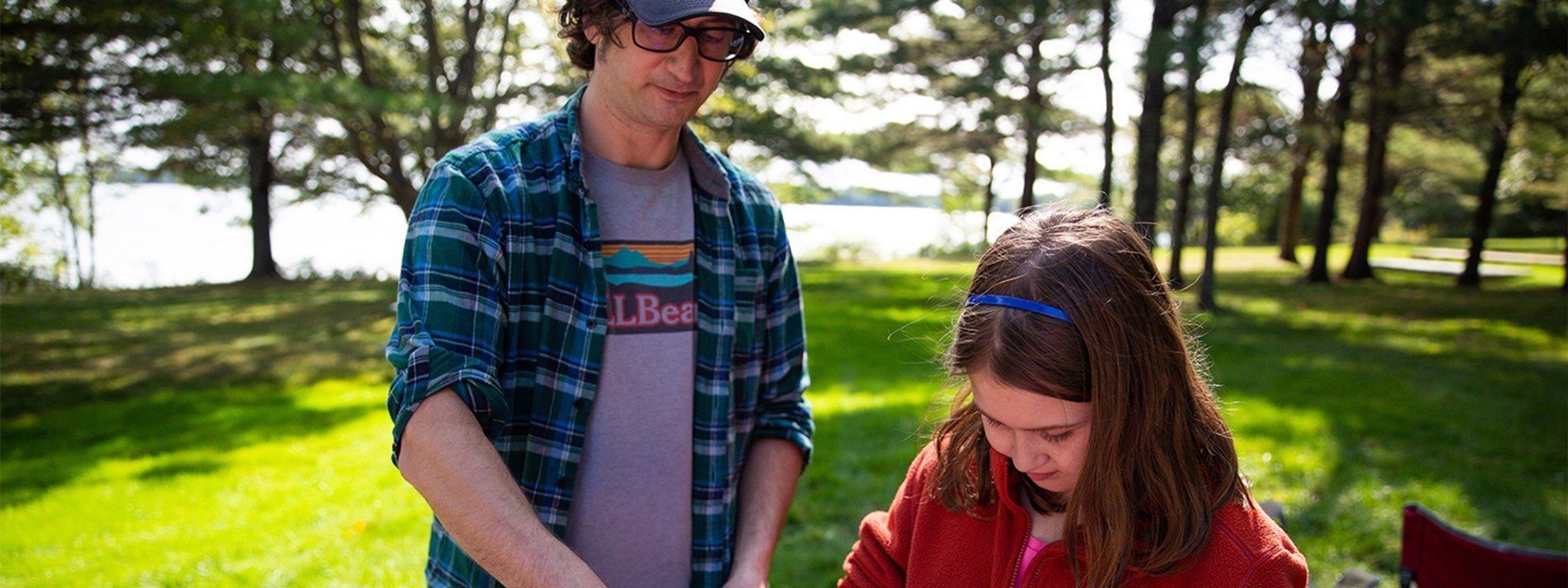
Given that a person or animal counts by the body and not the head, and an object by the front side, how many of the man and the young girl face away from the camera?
0

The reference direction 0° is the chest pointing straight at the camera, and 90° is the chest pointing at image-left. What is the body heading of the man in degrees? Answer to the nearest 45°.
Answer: approximately 315°

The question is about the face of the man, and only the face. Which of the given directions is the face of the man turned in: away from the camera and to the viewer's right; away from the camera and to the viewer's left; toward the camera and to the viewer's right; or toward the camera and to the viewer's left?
toward the camera and to the viewer's right

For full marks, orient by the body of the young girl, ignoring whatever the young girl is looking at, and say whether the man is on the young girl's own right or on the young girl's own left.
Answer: on the young girl's own right

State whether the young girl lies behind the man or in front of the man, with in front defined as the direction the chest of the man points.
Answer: in front

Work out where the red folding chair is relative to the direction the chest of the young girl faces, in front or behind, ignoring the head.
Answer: behind
